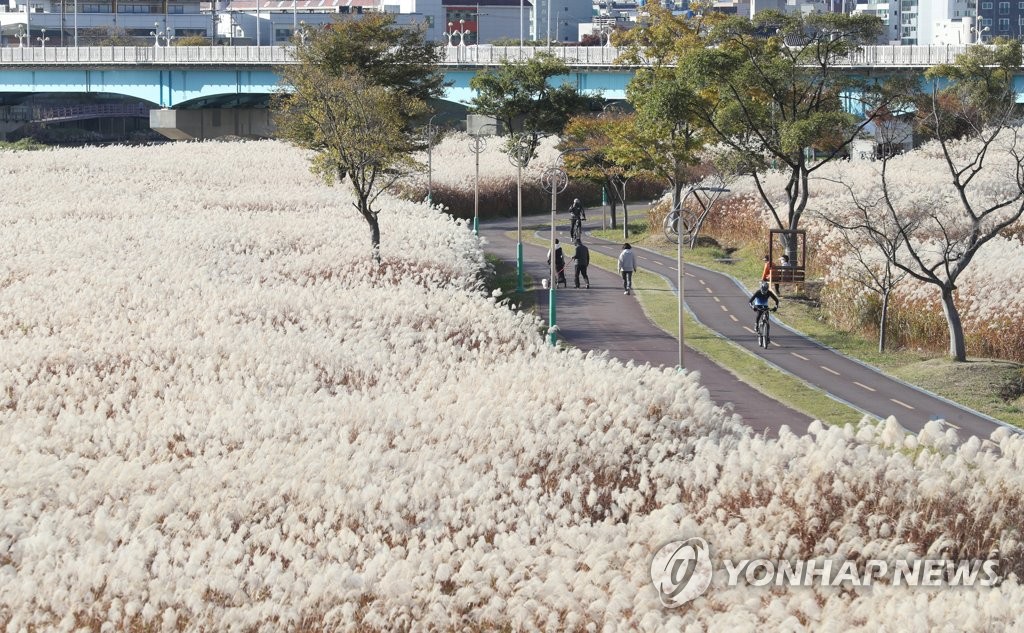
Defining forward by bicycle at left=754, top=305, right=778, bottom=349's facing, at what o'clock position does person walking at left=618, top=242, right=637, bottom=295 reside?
The person walking is roughly at 5 o'clock from the bicycle.

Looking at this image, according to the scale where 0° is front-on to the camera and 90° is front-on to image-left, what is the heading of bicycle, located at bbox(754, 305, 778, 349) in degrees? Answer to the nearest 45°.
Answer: approximately 0°

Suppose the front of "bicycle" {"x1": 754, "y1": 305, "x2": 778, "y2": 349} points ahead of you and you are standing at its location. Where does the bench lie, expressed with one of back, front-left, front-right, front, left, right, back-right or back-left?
back
